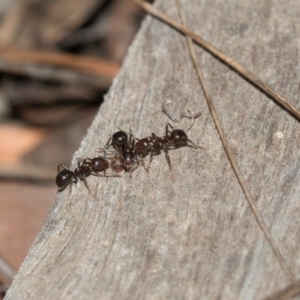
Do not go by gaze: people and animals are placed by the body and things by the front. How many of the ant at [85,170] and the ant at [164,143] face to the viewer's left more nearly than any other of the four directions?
1

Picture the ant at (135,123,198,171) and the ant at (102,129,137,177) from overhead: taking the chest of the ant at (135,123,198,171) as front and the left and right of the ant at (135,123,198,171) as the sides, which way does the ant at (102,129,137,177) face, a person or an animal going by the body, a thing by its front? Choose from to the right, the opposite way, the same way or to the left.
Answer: to the left

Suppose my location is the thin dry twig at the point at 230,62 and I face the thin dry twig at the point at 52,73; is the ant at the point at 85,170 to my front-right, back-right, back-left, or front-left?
front-left

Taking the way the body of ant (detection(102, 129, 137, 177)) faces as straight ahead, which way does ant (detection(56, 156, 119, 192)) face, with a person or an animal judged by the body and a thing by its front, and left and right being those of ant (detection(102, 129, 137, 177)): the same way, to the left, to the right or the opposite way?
to the left

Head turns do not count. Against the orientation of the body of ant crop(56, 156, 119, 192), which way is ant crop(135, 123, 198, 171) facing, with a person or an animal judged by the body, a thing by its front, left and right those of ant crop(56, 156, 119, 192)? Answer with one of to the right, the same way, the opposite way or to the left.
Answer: the opposite way
